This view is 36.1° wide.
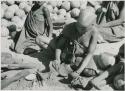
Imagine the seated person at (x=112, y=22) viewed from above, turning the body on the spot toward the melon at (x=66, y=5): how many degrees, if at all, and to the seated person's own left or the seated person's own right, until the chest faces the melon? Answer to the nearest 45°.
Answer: approximately 90° to the seated person's own right

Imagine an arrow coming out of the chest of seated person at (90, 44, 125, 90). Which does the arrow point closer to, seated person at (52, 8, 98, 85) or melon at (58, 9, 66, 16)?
the seated person

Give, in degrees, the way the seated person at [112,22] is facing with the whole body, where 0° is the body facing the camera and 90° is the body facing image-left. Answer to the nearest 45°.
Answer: approximately 45°

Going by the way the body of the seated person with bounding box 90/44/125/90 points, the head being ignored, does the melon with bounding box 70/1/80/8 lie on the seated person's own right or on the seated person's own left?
on the seated person's own right

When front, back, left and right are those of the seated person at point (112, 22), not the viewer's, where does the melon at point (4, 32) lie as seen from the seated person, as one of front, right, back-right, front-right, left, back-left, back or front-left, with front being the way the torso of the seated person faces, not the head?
front-right

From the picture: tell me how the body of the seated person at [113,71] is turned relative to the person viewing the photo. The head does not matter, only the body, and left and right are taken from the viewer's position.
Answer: facing the viewer and to the left of the viewer

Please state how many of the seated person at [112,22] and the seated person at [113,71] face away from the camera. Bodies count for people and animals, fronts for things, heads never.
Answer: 0
